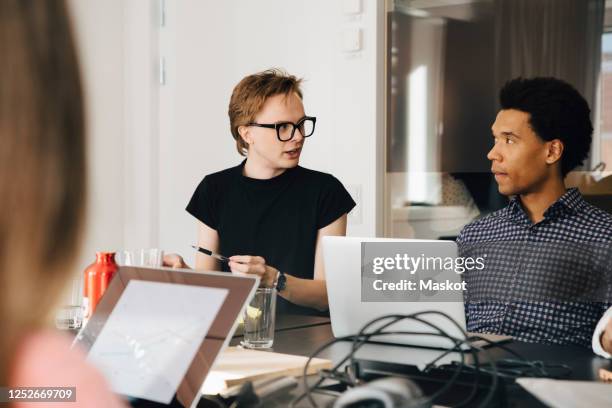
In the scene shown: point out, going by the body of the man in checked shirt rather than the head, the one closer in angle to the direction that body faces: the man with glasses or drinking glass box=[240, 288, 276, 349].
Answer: the drinking glass

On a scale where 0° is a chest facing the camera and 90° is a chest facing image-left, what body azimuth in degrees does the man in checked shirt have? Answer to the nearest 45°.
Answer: approximately 45°

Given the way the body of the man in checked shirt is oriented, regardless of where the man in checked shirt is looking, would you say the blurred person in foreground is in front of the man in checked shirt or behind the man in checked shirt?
in front

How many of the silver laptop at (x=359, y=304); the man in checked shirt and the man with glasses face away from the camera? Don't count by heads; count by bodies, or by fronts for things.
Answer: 1

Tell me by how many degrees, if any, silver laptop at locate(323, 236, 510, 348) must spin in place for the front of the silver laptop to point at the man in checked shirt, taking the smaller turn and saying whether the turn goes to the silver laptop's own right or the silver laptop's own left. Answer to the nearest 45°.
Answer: approximately 45° to the silver laptop's own right

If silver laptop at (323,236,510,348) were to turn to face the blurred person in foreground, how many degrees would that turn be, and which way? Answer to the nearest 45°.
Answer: approximately 180°

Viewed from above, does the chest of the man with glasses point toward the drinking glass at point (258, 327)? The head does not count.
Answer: yes

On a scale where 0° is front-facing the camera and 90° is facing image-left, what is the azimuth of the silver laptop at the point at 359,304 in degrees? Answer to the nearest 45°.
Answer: approximately 180°

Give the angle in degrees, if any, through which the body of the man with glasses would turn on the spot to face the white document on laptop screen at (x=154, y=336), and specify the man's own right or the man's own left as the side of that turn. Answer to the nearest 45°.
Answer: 0° — they already face it

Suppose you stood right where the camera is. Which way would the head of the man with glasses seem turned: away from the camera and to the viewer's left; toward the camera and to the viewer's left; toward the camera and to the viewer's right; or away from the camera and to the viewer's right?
toward the camera and to the viewer's right

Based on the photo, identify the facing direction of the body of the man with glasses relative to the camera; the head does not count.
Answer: toward the camera

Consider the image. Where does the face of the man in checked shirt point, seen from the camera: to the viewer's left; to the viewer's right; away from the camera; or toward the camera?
to the viewer's left

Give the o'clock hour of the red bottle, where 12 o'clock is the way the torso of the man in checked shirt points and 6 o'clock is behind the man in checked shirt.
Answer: The red bottle is roughly at 12 o'clock from the man in checked shirt.

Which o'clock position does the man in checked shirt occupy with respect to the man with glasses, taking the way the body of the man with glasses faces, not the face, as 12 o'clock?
The man in checked shirt is roughly at 10 o'clock from the man with glasses.

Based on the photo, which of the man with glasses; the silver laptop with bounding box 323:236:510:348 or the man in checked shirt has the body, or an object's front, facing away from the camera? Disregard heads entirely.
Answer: the silver laptop
